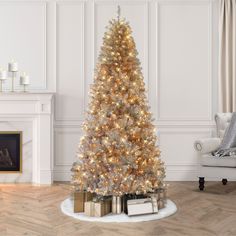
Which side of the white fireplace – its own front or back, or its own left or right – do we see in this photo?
front

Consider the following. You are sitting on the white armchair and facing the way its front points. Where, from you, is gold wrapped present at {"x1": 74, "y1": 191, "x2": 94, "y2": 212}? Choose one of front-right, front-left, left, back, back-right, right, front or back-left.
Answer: front

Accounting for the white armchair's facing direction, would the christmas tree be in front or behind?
in front

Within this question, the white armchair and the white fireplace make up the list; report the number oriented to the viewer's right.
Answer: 0

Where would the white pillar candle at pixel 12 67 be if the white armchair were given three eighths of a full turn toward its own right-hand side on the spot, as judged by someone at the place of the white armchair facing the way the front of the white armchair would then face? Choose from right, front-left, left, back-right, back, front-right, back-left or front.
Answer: left

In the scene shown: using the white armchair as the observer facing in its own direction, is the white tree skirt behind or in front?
in front

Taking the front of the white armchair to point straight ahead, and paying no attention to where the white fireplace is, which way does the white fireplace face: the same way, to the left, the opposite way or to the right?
to the left

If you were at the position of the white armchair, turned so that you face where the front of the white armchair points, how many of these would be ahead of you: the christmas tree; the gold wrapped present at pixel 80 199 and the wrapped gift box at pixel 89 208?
3

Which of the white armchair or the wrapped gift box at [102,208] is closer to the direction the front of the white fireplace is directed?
the wrapped gift box

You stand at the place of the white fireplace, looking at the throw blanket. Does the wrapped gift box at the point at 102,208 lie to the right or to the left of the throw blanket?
right

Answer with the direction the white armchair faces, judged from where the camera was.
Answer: facing the viewer and to the left of the viewer

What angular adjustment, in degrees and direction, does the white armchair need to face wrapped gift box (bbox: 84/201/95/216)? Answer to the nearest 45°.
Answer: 0° — it already faces it

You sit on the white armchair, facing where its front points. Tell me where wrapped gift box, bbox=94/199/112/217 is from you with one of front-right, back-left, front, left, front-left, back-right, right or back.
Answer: front

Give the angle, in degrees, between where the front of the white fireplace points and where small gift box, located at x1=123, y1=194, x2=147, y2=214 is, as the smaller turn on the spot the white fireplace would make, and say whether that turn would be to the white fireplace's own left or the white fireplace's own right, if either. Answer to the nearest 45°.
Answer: approximately 45° to the white fireplace's own left

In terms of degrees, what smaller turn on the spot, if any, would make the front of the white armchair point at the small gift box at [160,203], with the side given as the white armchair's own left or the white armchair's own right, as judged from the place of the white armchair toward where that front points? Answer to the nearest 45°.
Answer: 0° — it already faces it
